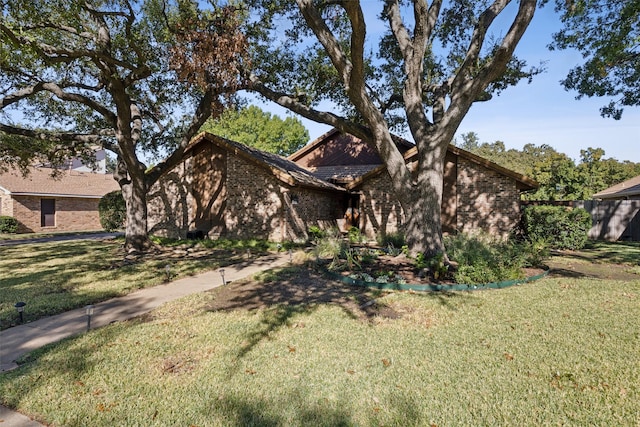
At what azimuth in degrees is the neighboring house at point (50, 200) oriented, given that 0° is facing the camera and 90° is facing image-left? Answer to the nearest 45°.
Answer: approximately 0°

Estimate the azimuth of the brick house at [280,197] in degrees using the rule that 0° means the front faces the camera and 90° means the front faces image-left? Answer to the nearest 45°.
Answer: approximately 0°

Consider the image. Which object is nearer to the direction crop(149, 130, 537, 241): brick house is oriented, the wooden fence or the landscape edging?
the landscape edging

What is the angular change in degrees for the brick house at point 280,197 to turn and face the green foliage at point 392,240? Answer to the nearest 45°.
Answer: approximately 45° to its left

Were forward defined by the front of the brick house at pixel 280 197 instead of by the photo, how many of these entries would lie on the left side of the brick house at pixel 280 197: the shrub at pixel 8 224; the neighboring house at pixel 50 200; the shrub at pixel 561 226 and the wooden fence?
2

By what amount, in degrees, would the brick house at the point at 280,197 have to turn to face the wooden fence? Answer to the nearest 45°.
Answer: approximately 90° to its left

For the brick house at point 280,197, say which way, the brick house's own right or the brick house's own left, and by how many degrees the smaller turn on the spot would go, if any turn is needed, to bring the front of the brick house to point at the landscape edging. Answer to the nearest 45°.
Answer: approximately 45° to the brick house's own left

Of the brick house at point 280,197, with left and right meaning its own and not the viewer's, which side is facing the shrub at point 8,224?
right

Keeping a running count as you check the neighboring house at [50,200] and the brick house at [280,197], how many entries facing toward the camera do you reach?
2

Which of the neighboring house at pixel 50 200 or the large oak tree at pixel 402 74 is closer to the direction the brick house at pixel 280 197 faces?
the large oak tree
